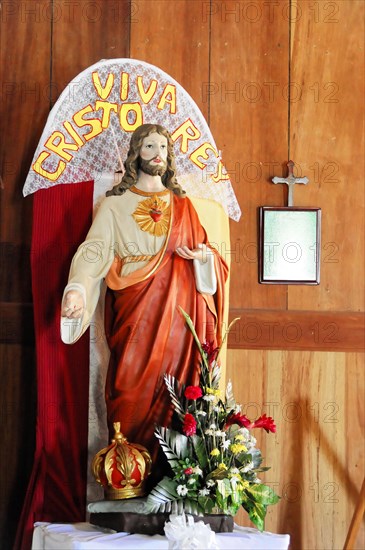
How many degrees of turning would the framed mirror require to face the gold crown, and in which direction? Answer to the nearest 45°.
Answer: approximately 45° to its right

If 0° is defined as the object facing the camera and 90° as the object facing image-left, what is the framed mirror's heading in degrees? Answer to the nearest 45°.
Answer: approximately 0°

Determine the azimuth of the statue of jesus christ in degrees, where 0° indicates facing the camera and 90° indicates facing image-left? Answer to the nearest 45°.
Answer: approximately 0°

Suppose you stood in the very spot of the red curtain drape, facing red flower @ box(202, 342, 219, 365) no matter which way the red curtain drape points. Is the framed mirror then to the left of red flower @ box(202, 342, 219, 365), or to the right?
left

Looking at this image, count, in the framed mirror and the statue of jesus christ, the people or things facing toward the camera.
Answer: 2

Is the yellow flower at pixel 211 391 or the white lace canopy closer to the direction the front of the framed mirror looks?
the yellow flower

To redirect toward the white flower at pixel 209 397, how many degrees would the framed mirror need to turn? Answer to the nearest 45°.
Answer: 0° — it already faces it

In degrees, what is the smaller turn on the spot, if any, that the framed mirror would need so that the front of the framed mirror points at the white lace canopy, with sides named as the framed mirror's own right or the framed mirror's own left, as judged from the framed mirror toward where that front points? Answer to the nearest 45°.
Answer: approximately 45° to the framed mirror's own right
